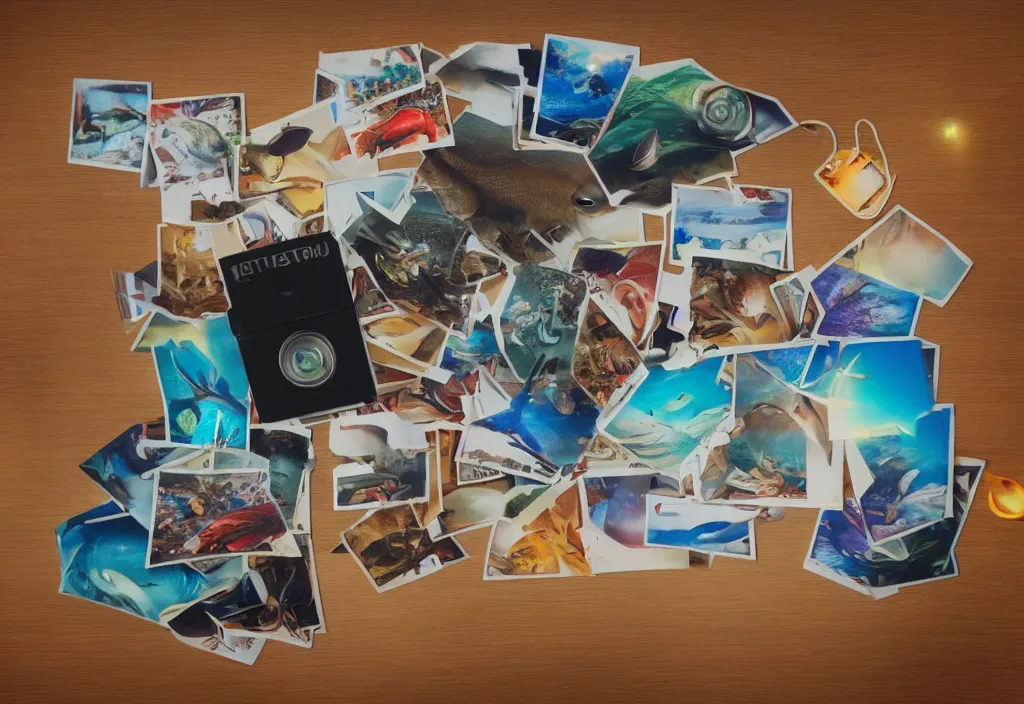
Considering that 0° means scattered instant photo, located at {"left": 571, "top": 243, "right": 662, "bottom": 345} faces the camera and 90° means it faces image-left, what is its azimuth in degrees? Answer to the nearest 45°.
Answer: approximately 0°

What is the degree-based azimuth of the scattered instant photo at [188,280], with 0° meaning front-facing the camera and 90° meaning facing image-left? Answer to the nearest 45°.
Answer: approximately 0°
